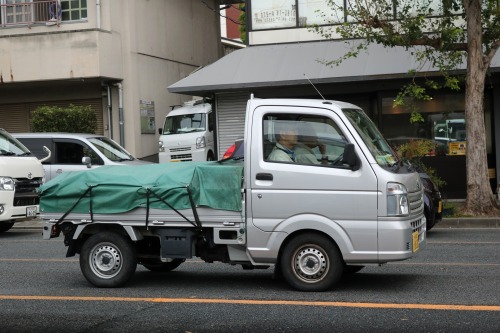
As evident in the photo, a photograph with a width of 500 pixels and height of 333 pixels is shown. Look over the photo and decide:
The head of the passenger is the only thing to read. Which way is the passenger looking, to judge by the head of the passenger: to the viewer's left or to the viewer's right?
to the viewer's right

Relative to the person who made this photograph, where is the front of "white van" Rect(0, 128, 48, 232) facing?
facing the viewer and to the right of the viewer

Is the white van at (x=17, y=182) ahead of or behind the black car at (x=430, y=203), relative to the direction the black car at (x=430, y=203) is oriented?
behind

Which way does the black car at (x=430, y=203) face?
to the viewer's right

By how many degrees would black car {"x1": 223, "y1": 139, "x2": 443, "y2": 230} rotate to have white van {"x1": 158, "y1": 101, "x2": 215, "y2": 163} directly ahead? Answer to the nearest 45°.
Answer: approximately 135° to its left

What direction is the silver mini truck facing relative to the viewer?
to the viewer's right

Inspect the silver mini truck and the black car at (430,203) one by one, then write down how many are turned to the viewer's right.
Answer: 2

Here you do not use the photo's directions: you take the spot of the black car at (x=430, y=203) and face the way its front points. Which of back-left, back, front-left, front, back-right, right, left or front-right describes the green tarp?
back-right

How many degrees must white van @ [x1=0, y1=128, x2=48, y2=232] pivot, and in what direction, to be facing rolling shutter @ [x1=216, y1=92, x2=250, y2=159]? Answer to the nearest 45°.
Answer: approximately 90° to its left
